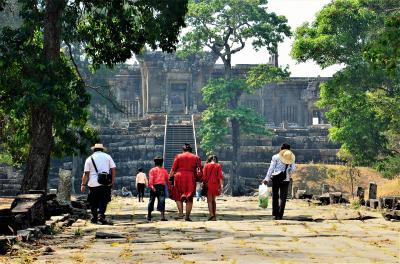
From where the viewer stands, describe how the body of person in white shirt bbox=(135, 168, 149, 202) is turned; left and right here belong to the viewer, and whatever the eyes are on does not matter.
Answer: facing away from the viewer

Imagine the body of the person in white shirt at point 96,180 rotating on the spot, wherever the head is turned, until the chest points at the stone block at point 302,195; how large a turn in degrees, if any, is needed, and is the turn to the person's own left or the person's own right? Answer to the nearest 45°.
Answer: approximately 45° to the person's own right

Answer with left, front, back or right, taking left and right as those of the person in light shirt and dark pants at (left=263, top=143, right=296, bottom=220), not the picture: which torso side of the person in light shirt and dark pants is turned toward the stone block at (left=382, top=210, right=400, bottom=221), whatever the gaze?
right

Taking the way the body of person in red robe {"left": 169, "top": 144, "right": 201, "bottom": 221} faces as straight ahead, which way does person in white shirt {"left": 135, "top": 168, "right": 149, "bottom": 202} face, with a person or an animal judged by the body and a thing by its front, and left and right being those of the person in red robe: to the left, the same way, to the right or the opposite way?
the same way

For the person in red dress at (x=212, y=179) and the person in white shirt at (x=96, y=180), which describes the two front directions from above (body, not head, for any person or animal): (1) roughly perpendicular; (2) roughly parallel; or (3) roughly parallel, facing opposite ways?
roughly parallel

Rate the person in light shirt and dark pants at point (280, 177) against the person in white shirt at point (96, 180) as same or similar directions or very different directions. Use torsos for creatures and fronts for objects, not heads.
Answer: same or similar directions

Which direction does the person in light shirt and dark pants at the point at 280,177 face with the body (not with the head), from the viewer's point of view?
away from the camera

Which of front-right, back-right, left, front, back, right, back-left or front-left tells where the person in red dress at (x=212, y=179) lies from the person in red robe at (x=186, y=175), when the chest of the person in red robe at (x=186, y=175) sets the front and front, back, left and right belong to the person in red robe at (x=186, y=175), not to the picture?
front-right

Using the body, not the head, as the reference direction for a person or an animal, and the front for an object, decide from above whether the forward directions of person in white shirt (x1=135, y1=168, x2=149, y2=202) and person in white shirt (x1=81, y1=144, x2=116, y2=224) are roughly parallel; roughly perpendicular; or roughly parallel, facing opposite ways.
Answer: roughly parallel

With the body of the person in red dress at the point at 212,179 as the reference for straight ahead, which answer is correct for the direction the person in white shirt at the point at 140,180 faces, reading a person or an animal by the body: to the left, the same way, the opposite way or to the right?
the same way

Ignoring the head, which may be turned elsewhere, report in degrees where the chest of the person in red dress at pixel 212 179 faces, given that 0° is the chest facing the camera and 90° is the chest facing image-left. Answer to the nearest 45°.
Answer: approximately 180°

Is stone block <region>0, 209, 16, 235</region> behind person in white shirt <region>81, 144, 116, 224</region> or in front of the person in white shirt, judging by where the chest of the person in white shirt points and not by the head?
behind

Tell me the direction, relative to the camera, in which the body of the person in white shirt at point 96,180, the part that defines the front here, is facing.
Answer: away from the camera

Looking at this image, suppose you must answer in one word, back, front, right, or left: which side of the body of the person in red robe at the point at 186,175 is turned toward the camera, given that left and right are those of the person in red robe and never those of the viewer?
back

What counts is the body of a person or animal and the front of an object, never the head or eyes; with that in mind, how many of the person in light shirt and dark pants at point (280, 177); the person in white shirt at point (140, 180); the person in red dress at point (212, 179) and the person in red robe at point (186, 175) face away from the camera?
4
